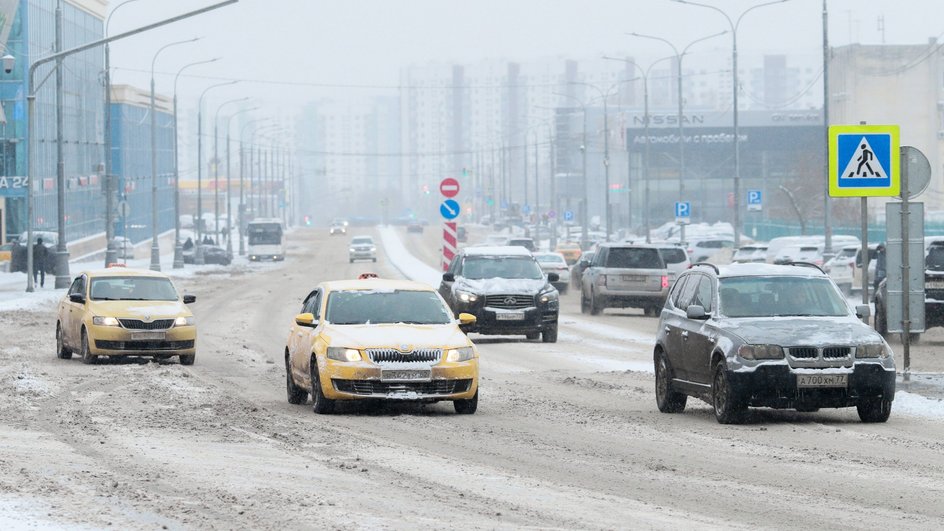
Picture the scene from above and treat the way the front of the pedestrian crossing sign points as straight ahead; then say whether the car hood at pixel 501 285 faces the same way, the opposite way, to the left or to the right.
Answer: the same way

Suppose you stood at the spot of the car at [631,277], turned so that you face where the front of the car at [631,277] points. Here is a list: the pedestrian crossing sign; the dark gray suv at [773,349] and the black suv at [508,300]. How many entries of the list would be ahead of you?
0

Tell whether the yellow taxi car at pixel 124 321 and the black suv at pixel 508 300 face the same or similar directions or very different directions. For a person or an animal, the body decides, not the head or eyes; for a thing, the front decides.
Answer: same or similar directions

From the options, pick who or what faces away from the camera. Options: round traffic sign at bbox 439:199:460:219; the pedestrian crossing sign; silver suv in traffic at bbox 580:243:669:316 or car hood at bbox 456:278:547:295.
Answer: the silver suv in traffic

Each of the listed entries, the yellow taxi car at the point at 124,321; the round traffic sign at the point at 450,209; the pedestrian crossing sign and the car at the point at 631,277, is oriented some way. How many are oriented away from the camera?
1

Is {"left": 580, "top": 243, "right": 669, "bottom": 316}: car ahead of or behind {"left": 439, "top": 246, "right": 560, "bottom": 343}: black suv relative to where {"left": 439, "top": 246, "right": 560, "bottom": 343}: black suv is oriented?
behind

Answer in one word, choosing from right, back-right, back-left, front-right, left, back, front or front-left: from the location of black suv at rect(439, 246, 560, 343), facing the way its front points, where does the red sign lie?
back

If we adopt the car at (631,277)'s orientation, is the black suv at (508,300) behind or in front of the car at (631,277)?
behind

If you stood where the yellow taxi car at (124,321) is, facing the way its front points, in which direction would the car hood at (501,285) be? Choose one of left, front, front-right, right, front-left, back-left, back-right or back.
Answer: back-left

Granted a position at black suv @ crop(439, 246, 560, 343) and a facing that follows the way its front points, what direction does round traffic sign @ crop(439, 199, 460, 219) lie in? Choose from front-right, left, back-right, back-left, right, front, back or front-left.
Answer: back

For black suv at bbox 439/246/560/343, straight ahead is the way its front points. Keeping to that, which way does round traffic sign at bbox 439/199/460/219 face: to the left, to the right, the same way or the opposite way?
the same way

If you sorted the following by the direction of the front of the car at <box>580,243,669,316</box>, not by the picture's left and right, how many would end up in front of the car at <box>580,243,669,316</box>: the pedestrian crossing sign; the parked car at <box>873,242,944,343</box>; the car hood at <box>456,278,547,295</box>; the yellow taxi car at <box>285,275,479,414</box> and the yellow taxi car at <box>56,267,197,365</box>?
0

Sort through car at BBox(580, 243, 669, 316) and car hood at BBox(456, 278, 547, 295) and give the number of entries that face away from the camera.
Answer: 1

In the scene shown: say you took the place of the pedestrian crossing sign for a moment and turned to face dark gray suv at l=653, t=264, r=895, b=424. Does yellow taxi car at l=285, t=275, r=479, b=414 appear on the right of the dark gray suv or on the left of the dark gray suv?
right

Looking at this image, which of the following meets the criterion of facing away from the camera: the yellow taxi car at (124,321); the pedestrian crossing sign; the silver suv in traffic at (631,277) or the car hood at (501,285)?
the silver suv in traffic

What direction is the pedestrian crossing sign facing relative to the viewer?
toward the camera

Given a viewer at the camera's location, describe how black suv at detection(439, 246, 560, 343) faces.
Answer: facing the viewer

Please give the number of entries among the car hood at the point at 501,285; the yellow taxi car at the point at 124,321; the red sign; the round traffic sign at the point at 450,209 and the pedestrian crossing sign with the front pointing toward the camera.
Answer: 5

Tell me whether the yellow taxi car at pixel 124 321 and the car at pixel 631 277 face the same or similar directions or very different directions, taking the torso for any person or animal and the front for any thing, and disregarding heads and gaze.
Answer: very different directions

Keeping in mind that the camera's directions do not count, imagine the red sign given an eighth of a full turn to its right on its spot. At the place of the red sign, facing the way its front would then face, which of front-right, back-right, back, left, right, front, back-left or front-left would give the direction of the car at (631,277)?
back-left

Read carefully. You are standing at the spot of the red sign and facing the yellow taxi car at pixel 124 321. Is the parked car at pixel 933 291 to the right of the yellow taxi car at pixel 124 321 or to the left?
left

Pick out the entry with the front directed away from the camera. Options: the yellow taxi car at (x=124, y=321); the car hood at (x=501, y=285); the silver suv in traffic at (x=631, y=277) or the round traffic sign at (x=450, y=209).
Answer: the silver suv in traffic

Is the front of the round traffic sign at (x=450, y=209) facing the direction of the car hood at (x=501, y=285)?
yes
